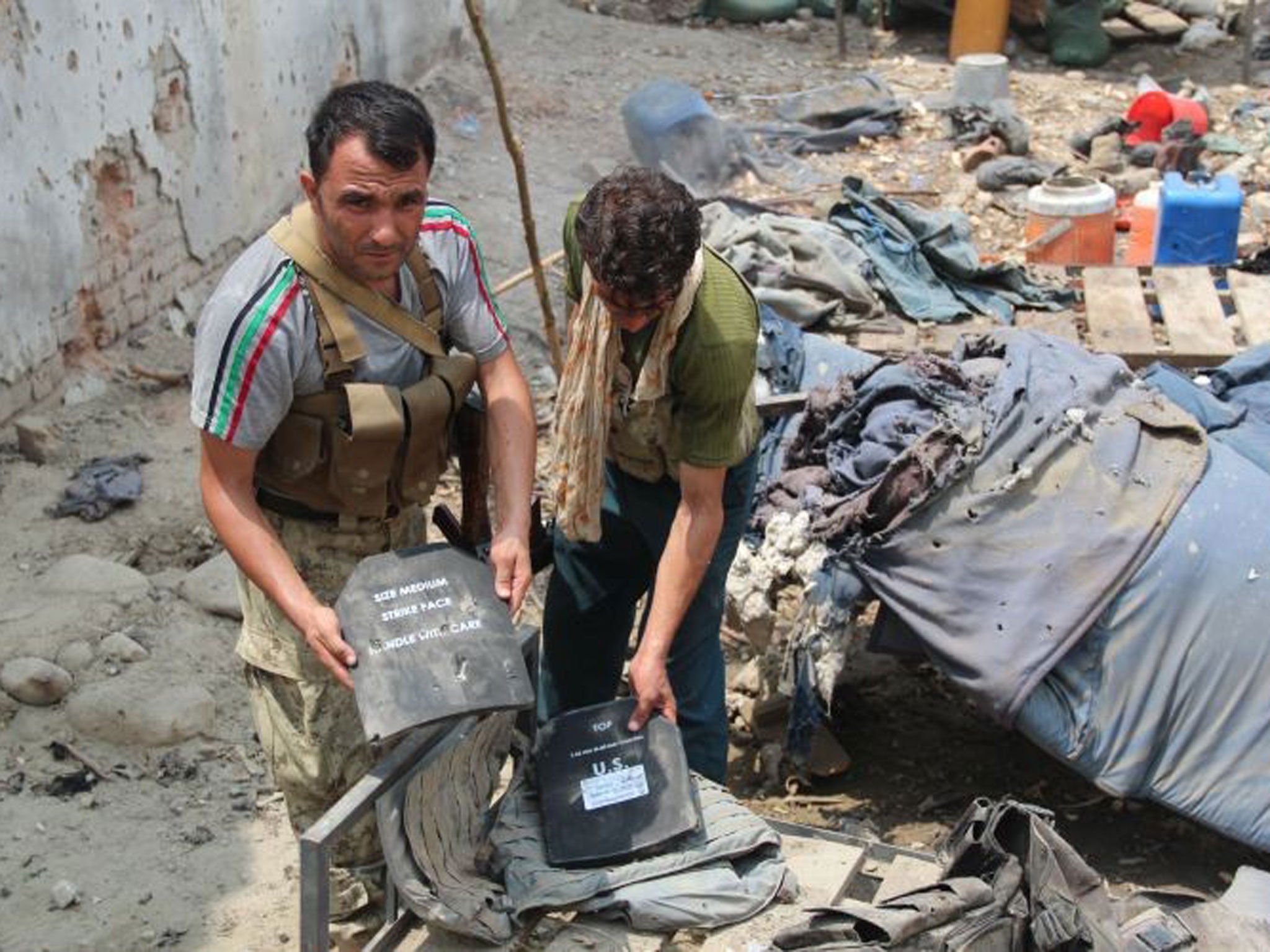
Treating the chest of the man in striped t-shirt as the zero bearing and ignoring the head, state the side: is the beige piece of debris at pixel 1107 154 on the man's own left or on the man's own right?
on the man's own left

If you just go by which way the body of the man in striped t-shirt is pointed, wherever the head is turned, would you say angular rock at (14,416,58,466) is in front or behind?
behind

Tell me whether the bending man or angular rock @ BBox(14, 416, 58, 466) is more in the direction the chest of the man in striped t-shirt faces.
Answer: the bending man

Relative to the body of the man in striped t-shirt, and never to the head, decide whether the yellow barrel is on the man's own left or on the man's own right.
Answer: on the man's own left

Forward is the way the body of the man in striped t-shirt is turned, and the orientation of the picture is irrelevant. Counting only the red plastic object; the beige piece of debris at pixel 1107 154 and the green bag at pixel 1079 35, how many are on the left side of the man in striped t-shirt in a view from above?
3

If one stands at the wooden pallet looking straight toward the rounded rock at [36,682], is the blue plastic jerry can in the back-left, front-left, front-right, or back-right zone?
back-right

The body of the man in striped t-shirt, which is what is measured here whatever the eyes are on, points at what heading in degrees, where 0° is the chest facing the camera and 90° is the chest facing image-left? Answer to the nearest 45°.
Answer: approximately 315°

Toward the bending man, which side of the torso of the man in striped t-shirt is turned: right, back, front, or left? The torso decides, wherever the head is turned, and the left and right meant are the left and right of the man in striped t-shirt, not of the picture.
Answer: left

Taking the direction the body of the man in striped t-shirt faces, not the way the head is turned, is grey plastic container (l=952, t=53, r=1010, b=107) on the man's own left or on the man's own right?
on the man's own left

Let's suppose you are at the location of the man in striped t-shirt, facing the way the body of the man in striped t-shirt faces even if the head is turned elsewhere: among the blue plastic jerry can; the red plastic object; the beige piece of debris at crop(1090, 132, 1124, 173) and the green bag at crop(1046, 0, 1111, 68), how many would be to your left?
4
